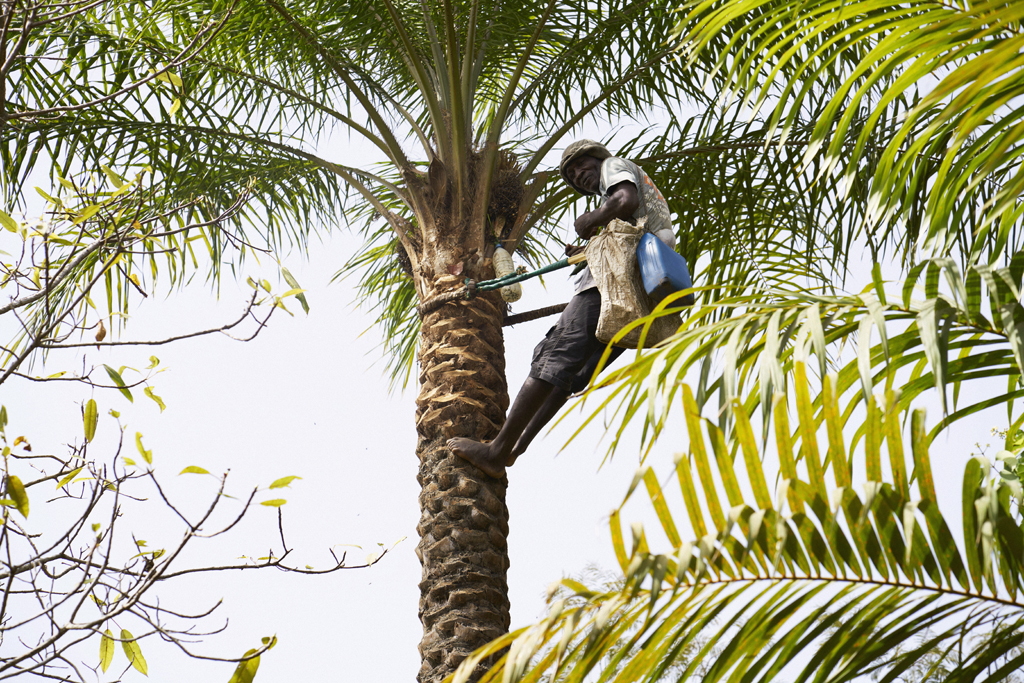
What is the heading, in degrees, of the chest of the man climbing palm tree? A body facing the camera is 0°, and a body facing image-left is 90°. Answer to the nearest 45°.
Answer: approximately 90°
